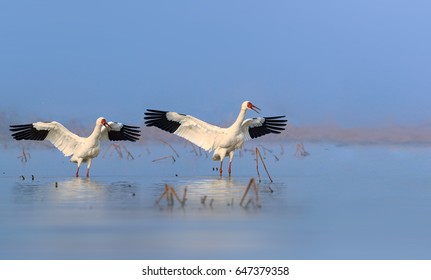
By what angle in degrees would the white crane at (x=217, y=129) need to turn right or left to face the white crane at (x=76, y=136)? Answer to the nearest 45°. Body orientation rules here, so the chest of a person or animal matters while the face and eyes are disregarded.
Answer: approximately 135° to its right

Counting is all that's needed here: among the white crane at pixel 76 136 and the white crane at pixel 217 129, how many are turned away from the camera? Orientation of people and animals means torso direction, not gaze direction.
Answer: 0

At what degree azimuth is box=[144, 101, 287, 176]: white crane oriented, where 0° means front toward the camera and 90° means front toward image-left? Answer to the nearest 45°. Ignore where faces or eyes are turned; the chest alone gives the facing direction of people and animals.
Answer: approximately 315°

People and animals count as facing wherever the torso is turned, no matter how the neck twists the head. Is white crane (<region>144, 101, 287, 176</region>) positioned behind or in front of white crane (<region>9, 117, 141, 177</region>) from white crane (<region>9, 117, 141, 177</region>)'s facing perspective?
in front

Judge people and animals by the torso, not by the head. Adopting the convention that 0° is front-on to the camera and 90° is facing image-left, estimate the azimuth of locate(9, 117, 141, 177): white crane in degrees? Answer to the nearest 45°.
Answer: approximately 315°
